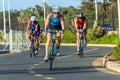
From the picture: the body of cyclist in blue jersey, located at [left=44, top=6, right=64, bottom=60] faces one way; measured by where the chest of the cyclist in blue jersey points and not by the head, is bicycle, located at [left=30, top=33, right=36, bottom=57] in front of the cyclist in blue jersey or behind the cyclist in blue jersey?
behind

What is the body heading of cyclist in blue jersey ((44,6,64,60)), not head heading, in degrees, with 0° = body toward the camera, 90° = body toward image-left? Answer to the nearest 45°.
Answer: approximately 0°

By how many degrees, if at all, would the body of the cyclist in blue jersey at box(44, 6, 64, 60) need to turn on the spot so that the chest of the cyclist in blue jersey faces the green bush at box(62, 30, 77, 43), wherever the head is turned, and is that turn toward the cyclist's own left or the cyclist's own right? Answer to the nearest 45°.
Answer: approximately 180°
